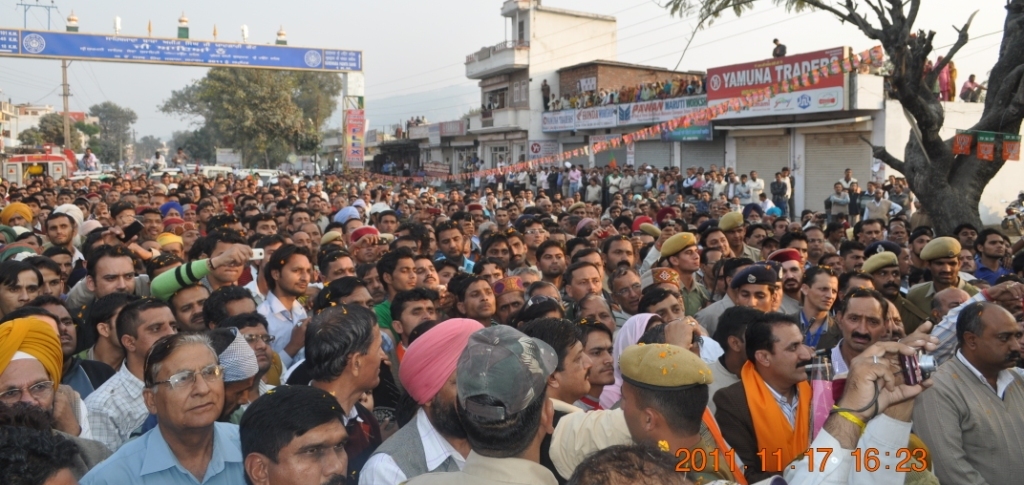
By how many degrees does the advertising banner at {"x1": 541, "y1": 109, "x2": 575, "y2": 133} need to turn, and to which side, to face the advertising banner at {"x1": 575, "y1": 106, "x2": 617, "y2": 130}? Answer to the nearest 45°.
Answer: approximately 45° to its left

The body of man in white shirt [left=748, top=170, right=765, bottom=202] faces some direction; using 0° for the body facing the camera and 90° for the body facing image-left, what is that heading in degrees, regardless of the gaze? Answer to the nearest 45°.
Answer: approximately 45°

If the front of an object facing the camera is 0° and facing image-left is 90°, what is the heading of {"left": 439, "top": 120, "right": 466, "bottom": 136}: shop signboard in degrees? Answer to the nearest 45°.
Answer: approximately 45°

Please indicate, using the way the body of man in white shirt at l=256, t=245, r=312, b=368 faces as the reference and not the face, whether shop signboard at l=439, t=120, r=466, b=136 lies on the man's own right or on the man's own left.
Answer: on the man's own left

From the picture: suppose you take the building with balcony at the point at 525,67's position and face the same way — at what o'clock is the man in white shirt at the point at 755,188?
The man in white shirt is roughly at 10 o'clock from the building with balcony.

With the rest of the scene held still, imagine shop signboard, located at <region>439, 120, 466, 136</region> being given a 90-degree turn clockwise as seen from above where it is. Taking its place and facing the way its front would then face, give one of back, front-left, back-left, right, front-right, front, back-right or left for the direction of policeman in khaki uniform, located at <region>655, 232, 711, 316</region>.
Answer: back-left
